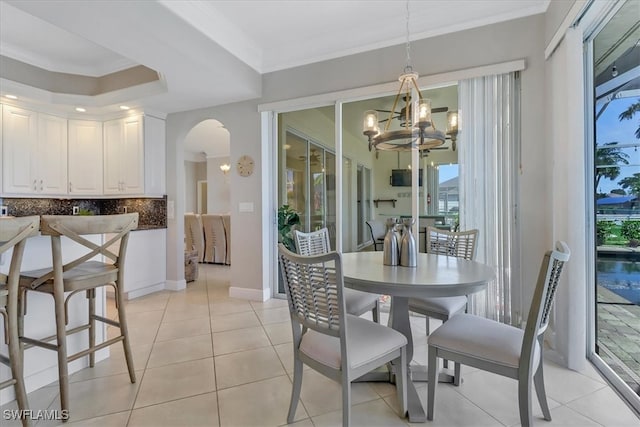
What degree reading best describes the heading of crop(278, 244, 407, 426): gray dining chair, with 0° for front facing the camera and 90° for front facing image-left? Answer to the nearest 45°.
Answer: approximately 225°

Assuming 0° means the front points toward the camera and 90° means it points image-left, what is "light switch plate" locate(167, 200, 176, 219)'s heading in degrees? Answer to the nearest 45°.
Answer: approximately 0°

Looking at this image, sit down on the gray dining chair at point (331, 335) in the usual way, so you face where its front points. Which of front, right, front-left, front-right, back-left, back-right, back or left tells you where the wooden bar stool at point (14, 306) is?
back-left

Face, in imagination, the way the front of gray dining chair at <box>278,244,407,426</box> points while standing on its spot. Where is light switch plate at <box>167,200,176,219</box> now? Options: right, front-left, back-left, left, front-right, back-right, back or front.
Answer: left

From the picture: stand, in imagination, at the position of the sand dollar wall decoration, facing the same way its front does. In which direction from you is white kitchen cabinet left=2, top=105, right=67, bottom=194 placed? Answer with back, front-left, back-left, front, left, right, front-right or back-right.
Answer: right

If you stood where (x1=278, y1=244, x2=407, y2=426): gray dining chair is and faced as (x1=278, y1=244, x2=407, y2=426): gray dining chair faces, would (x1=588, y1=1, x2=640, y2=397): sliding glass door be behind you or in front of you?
in front

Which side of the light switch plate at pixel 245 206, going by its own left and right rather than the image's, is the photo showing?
front

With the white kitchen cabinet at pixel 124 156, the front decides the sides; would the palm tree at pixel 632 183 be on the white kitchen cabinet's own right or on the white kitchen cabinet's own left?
on the white kitchen cabinet's own left

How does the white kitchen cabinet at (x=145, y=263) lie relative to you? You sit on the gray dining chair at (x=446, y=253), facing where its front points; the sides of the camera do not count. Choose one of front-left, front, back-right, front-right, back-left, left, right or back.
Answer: front-right

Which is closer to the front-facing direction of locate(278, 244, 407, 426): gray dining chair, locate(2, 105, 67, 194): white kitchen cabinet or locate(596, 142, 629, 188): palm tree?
the palm tree

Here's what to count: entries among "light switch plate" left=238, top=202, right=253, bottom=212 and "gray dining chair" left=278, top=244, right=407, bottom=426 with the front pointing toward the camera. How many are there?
1

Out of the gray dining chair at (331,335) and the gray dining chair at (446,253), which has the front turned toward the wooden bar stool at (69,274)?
the gray dining chair at (446,253)

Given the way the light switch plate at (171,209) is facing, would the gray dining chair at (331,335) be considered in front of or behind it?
in front

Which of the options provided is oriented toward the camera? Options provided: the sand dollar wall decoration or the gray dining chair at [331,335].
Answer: the sand dollar wall decoration

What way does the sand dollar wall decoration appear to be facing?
toward the camera

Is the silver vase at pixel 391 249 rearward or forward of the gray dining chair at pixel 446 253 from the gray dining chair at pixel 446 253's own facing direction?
forward
